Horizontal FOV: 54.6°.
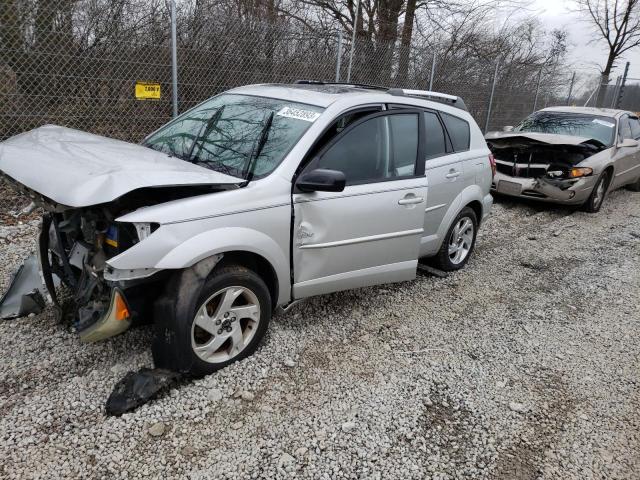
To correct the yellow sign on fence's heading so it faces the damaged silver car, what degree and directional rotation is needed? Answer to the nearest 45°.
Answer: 0° — it already faces it

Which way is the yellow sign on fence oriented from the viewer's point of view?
toward the camera

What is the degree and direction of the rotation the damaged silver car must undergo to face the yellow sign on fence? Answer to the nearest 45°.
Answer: approximately 135° to its right

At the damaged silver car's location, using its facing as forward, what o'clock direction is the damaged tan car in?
The damaged tan car is roughly at 6 o'clock from the damaged silver car.

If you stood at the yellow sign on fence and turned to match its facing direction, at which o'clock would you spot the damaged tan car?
The damaged tan car is roughly at 9 o'clock from the yellow sign on fence.

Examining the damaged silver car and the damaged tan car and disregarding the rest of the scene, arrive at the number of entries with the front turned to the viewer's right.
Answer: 0

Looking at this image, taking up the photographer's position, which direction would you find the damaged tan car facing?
facing the viewer and to the left of the viewer

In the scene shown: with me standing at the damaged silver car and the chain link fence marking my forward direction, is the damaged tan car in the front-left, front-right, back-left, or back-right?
front-right

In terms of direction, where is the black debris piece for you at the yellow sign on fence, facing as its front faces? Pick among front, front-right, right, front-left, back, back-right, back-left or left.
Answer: front

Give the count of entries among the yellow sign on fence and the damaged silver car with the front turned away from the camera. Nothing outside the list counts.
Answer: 0
